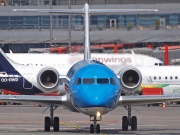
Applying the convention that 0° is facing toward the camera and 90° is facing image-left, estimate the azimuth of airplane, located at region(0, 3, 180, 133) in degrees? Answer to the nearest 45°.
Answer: approximately 0°
